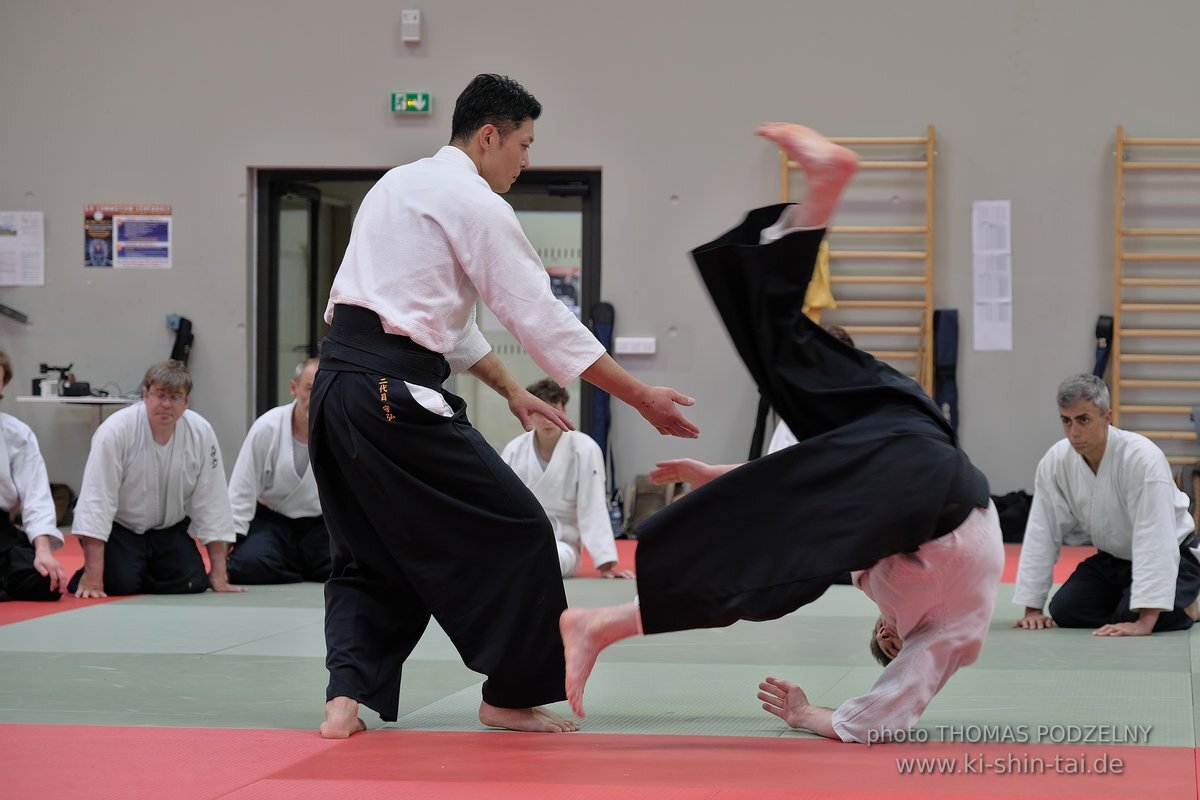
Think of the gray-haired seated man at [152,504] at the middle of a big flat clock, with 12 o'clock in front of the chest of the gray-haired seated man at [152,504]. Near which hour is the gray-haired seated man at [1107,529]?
the gray-haired seated man at [1107,529] is roughly at 10 o'clock from the gray-haired seated man at [152,504].

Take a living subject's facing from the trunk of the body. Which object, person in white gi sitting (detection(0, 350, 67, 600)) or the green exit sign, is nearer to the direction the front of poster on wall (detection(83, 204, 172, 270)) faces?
the person in white gi sitting

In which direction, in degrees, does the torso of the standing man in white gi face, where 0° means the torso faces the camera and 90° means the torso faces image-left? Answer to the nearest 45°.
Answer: approximately 270°

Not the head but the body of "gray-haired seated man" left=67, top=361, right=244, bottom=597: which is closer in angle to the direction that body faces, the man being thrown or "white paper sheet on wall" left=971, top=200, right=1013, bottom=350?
the man being thrown

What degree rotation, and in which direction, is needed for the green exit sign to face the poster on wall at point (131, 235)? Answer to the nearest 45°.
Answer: approximately 90° to its right

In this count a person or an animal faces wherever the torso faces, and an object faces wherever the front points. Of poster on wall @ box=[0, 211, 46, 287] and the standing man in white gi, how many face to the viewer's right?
1

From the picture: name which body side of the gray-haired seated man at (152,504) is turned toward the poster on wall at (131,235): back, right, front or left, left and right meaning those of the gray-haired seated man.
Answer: back

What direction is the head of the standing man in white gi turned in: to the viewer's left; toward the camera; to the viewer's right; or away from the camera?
to the viewer's right
